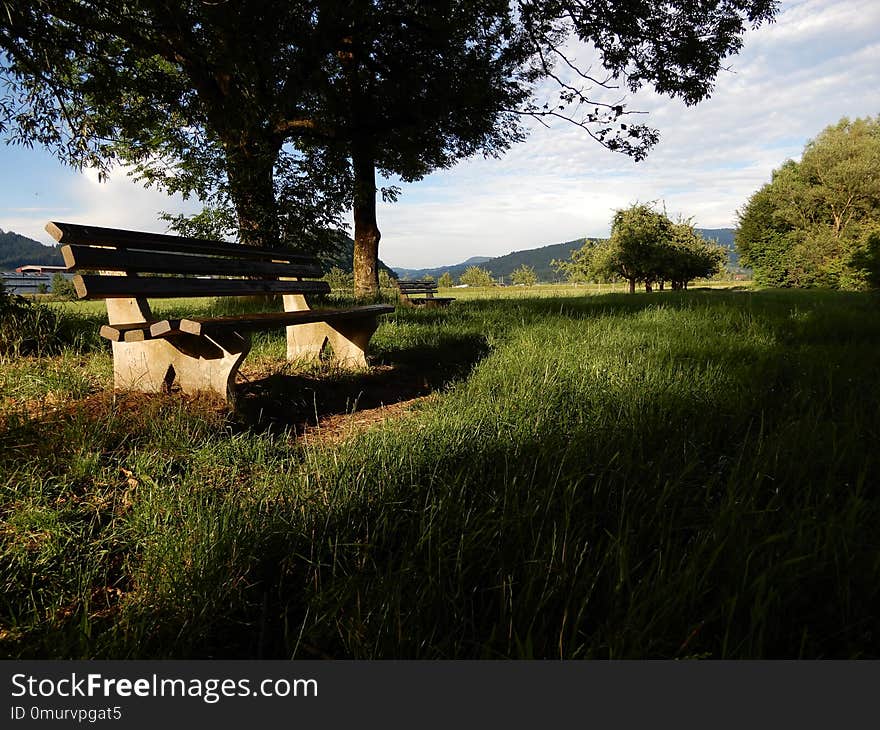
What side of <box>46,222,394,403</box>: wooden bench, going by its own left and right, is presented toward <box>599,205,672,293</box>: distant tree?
left

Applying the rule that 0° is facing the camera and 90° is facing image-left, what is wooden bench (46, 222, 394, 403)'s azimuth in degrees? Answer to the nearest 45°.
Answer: approximately 315°

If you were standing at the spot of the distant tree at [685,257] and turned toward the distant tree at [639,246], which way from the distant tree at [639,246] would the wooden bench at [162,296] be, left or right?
left

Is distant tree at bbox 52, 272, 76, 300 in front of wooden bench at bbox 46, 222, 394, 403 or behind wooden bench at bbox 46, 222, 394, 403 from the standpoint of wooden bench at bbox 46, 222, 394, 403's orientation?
behind

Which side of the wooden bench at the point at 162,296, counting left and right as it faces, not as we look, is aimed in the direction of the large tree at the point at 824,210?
left

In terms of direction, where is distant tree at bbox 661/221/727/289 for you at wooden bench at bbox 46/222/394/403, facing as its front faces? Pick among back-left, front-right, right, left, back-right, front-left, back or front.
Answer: left

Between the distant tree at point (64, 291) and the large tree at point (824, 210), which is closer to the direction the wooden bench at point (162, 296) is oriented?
the large tree
